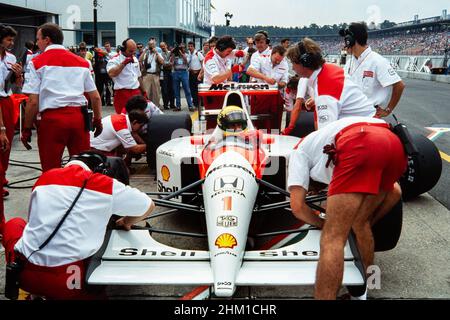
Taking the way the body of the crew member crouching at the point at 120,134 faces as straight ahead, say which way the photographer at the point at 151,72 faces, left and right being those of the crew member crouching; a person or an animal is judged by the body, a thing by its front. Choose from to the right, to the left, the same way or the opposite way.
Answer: to the right

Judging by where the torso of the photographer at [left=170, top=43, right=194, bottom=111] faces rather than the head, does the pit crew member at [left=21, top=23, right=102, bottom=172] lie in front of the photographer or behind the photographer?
in front

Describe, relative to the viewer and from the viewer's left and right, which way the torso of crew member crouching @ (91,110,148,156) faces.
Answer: facing to the right of the viewer

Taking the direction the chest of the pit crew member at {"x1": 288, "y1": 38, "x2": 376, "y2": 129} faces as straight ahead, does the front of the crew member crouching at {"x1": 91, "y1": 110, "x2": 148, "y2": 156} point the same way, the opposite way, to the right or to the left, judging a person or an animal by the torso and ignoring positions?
the opposite way

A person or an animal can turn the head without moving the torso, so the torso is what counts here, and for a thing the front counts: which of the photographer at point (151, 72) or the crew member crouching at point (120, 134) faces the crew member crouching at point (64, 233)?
the photographer

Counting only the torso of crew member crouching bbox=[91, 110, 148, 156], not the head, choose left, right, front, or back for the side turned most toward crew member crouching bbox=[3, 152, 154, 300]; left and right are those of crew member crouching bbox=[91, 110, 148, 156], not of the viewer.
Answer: right

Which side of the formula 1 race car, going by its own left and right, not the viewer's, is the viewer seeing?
front

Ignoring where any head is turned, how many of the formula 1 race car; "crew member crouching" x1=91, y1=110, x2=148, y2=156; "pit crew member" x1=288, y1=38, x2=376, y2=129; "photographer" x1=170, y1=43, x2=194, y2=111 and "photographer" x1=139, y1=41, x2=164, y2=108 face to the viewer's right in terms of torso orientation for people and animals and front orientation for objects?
1

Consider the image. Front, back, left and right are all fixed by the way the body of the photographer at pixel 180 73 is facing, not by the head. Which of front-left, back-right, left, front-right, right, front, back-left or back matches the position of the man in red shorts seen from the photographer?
front

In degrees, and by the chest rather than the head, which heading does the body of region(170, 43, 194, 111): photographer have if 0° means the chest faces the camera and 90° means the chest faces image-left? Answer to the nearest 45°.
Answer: approximately 0°

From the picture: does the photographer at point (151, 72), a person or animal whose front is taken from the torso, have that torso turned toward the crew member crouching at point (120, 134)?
yes

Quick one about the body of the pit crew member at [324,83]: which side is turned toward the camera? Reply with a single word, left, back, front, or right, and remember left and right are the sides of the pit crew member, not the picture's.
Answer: left
